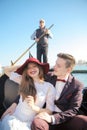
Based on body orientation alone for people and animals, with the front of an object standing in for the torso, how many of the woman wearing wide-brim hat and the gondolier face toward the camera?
2

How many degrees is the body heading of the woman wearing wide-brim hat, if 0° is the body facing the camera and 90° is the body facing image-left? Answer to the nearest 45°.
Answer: approximately 0°

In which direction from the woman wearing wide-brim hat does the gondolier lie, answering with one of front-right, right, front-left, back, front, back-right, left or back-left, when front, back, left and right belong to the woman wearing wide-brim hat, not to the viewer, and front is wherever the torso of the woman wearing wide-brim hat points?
back

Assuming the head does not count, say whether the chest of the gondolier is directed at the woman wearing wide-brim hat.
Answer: yes

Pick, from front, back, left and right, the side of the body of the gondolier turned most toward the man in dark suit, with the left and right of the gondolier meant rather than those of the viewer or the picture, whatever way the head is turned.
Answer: front
